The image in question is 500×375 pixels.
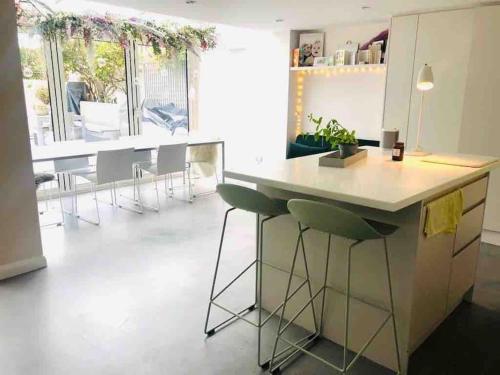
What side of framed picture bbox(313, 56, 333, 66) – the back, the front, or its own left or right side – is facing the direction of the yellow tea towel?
front

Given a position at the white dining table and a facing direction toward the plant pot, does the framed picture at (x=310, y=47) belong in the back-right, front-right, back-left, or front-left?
front-left

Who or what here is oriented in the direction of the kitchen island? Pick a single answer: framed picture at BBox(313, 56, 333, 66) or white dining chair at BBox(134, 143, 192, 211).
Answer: the framed picture

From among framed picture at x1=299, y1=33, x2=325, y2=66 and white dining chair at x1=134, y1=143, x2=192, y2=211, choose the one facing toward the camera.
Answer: the framed picture

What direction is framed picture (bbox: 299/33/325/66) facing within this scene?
toward the camera

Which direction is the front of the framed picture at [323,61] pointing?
toward the camera

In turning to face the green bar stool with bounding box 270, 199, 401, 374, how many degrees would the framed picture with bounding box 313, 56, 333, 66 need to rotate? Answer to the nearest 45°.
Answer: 0° — it already faces it

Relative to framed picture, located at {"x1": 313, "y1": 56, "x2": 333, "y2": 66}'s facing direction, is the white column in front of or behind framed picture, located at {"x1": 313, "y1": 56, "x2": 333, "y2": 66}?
in front

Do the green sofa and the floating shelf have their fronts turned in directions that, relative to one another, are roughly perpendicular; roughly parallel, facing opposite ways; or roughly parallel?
roughly parallel

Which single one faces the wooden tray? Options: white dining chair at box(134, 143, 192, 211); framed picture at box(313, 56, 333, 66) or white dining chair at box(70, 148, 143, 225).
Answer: the framed picture

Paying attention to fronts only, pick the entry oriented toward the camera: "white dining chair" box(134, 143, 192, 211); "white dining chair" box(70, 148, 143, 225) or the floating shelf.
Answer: the floating shelf

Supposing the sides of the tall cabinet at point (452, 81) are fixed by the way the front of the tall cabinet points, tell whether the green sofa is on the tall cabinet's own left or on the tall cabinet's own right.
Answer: on the tall cabinet's own right

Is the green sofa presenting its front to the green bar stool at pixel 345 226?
yes

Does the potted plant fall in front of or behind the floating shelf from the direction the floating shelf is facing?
in front

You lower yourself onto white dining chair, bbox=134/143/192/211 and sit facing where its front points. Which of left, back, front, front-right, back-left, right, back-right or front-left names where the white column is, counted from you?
left
